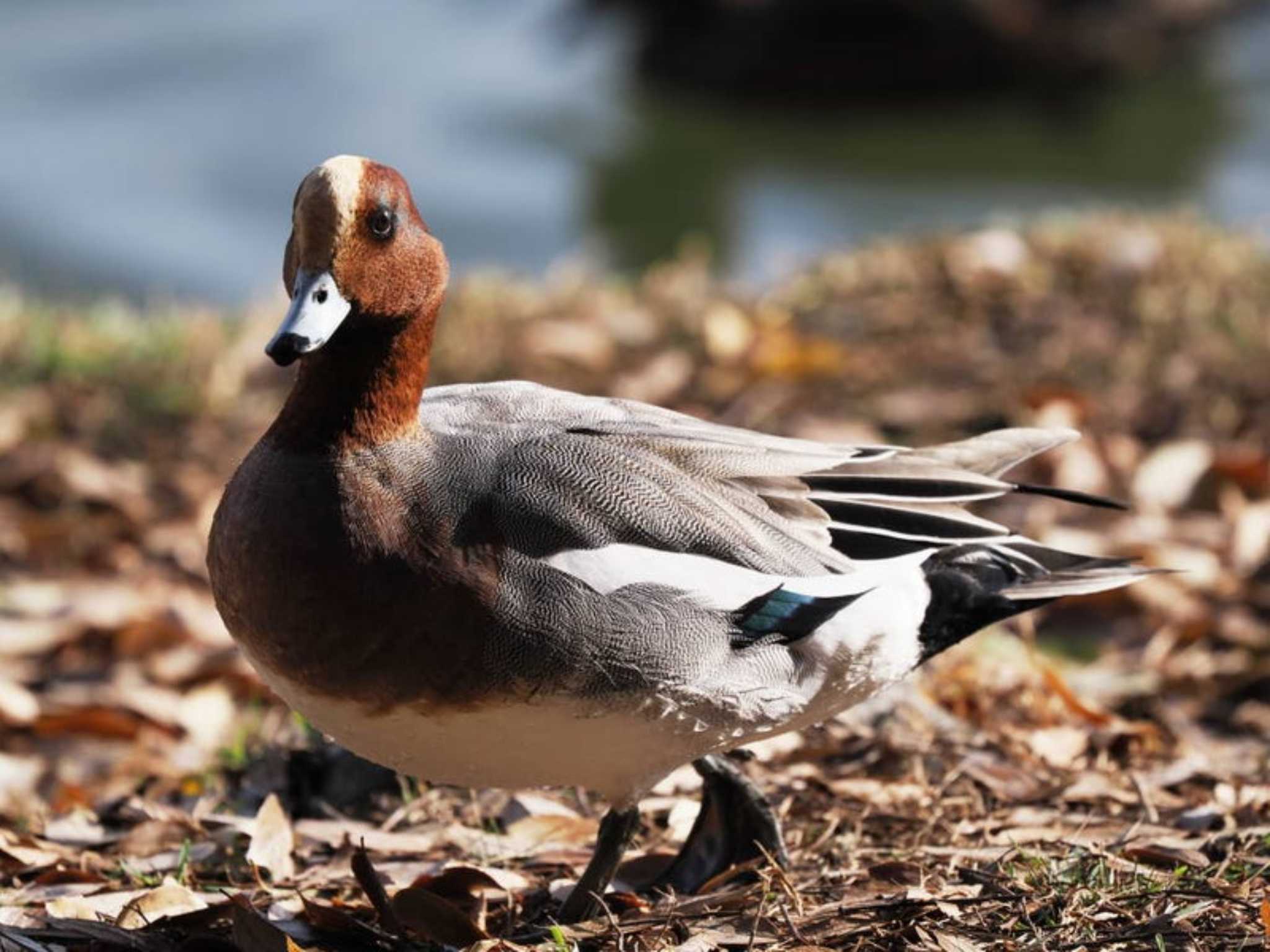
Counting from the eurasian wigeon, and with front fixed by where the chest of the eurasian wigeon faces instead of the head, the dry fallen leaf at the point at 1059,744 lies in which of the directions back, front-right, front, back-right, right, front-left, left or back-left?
back

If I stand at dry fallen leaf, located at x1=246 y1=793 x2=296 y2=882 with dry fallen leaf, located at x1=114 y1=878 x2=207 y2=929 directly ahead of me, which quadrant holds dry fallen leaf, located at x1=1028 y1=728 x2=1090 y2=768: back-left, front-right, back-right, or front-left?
back-left

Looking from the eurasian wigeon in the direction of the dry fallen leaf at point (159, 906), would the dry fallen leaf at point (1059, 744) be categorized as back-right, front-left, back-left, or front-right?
back-right

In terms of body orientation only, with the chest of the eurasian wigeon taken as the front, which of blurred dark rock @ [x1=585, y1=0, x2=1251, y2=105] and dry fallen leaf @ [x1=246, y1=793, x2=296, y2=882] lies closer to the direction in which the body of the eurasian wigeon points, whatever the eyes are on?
the dry fallen leaf

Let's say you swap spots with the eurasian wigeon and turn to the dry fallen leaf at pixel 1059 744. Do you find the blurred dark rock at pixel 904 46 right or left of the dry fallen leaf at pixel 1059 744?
left

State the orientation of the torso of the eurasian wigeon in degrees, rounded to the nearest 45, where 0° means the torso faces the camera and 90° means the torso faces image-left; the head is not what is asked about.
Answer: approximately 45°

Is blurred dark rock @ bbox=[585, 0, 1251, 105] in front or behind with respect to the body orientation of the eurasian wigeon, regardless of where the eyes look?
behind
